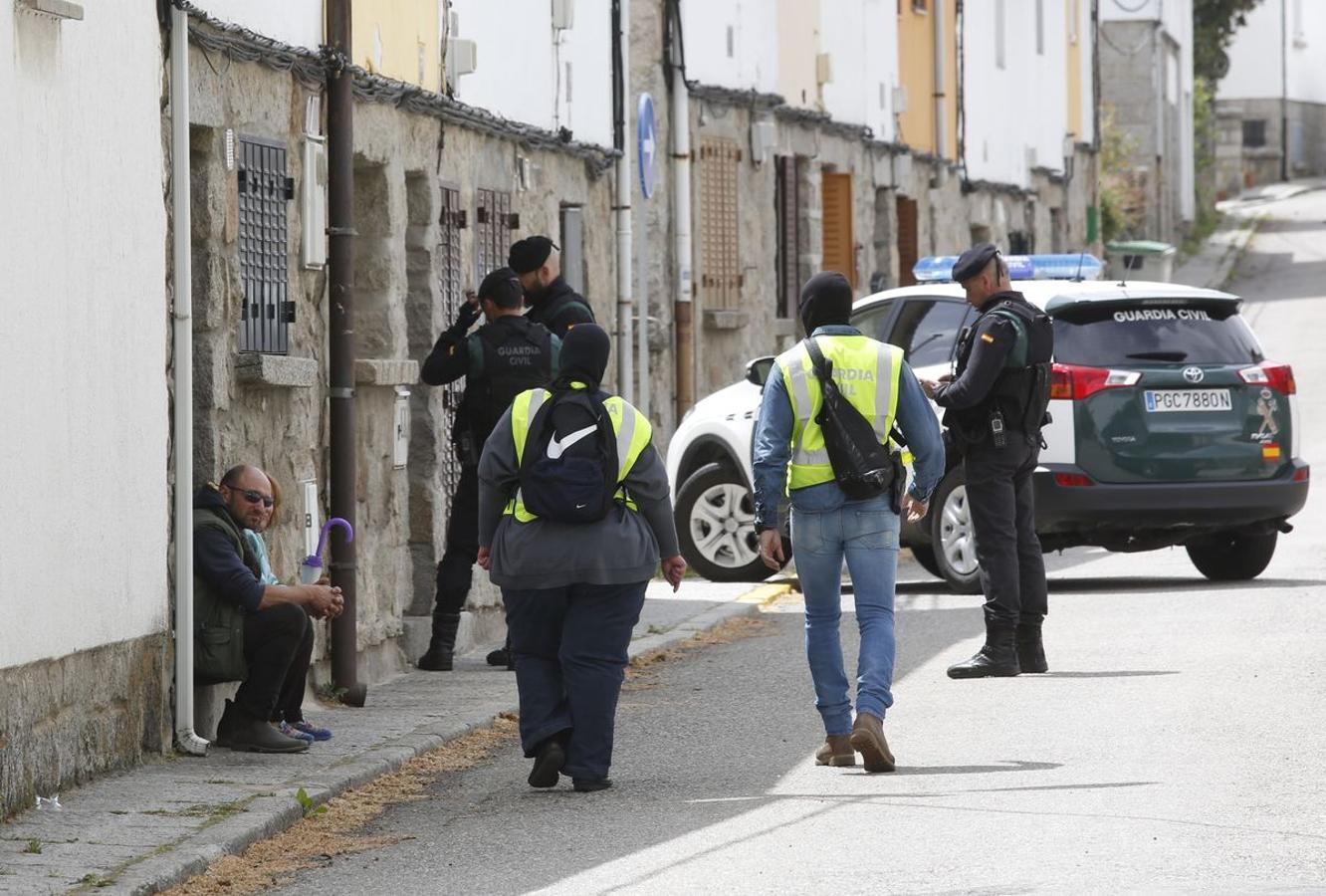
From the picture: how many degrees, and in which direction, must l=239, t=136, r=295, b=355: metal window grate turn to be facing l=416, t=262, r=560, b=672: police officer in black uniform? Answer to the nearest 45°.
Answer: approximately 90° to its left

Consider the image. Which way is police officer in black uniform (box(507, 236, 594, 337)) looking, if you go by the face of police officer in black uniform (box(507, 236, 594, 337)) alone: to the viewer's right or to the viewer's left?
to the viewer's left

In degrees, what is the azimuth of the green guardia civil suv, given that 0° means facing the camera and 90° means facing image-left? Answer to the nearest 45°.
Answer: approximately 135°

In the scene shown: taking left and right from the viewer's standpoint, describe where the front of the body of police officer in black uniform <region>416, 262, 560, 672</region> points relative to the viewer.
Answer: facing away from the viewer and to the left of the viewer

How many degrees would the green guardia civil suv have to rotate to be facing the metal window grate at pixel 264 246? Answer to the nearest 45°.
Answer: approximately 90° to its left

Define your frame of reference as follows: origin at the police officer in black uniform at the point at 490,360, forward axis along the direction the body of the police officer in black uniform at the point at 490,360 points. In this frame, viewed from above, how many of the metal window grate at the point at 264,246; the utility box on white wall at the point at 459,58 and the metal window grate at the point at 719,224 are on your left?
1

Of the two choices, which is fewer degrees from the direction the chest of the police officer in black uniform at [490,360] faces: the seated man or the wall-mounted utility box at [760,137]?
the wall-mounted utility box

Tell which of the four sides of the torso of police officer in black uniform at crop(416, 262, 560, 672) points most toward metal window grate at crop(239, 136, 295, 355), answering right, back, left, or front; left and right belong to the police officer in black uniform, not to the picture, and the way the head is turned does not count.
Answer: left

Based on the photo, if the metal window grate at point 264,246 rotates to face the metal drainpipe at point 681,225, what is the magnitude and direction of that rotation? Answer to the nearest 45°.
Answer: approximately 135° to its left

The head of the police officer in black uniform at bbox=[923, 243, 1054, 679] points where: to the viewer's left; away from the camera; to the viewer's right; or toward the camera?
to the viewer's left

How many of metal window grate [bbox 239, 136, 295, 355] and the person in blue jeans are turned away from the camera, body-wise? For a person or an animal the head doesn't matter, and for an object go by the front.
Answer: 1

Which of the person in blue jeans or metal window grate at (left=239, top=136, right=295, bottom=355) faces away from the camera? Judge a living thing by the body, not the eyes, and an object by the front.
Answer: the person in blue jeans

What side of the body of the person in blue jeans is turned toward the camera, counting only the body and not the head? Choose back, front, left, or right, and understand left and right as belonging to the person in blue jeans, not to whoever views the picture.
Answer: back

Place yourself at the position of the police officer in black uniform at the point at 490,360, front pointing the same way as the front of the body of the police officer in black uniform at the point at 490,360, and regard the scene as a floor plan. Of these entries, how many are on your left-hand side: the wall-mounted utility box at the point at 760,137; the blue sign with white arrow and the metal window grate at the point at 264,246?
1
